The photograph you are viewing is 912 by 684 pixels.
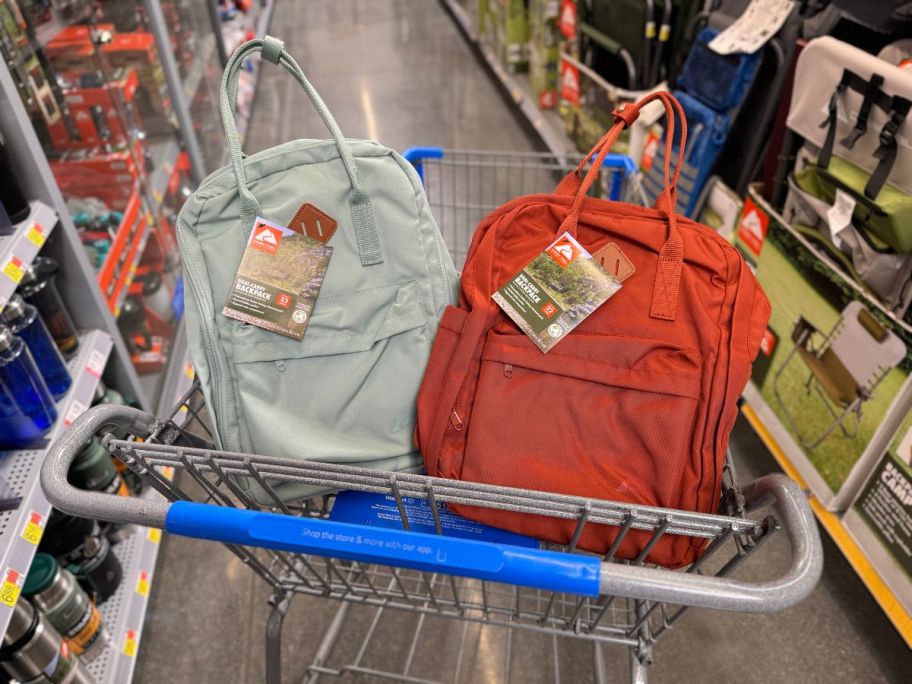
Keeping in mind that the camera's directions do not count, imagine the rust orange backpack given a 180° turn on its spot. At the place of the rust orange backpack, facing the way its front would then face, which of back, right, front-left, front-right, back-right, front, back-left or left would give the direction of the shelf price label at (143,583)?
left

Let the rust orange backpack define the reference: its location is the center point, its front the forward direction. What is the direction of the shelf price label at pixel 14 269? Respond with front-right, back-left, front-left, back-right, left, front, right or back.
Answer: right

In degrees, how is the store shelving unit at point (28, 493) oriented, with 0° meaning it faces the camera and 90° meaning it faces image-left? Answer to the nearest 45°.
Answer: approximately 270°

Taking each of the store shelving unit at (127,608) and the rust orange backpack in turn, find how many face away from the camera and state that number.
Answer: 0

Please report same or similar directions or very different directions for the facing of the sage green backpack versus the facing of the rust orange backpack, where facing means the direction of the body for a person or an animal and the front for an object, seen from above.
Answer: same or similar directions

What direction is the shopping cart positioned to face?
away from the camera

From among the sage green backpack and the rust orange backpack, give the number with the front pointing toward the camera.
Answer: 2

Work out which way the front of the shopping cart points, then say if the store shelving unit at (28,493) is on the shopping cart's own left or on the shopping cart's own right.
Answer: on the shopping cart's own left

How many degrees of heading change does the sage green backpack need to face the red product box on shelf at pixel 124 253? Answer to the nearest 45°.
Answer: approximately 135° to its right

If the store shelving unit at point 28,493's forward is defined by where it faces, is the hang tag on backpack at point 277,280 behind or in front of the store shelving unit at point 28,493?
in front

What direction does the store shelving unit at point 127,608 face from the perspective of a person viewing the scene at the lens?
facing to the right of the viewer

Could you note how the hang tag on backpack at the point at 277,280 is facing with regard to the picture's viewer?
facing the viewer

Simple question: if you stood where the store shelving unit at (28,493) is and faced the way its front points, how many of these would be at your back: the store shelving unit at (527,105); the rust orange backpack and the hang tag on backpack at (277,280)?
0

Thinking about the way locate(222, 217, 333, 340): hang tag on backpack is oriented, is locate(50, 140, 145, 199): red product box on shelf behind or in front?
behind
